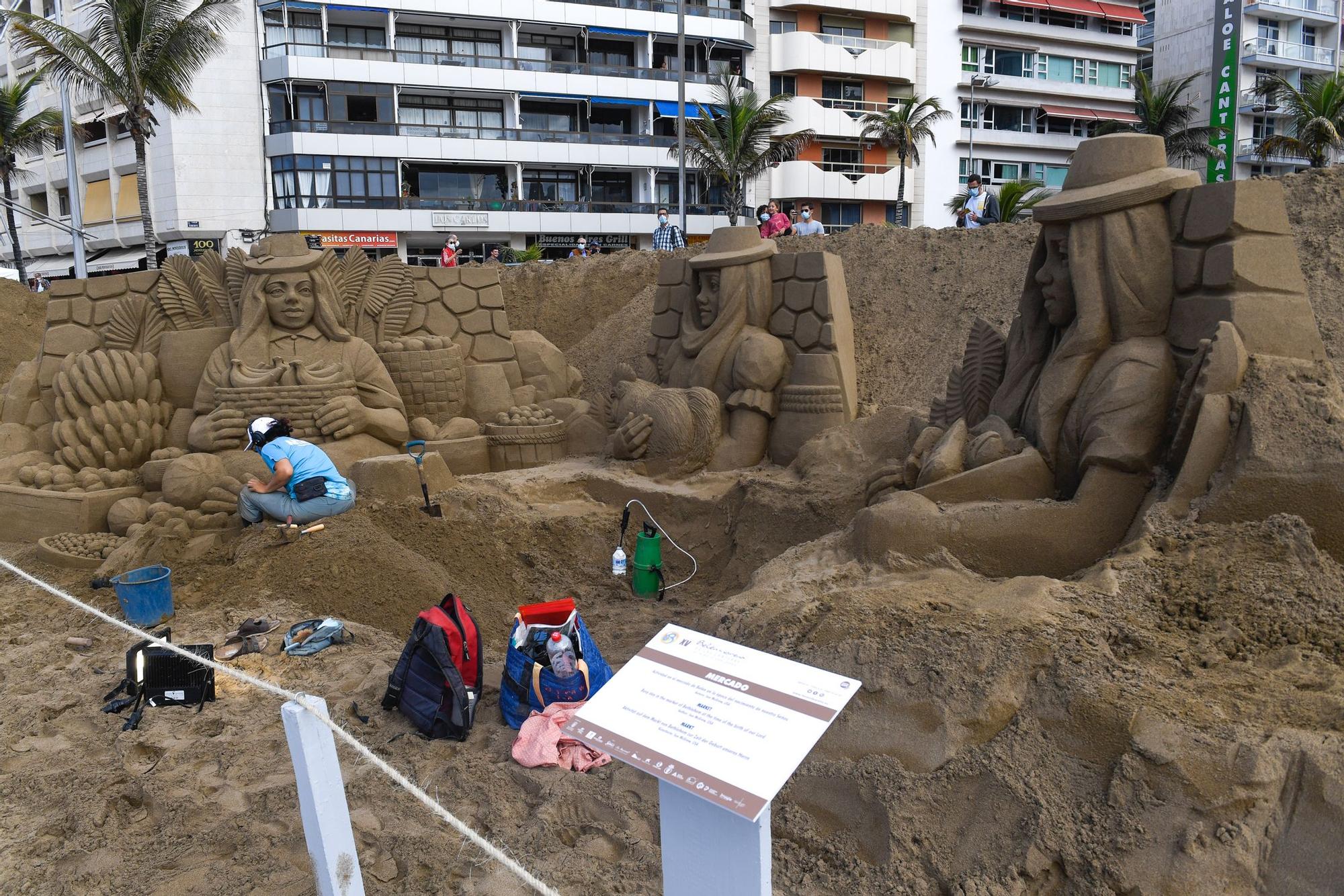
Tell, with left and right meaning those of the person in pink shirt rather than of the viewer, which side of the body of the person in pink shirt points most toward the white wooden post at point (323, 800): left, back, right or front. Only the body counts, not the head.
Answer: front

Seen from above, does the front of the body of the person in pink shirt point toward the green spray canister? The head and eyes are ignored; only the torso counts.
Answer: yes

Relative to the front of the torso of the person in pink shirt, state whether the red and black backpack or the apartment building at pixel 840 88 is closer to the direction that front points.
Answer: the red and black backpack

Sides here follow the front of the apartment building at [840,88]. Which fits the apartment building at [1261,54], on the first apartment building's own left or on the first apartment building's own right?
on the first apartment building's own left

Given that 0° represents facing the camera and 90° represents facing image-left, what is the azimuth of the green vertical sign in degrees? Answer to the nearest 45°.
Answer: approximately 0°

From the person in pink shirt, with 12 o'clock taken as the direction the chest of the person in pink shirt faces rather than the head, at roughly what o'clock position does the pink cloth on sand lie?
The pink cloth on sand is roughly at 12 o'clock from the person in pink shirt.

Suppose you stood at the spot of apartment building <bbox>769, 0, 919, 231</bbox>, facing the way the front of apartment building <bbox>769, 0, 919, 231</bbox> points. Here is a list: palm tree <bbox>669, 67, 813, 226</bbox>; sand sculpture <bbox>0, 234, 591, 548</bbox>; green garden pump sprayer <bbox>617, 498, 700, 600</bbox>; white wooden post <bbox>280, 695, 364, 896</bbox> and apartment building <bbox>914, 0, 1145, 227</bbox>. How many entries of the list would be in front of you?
4
